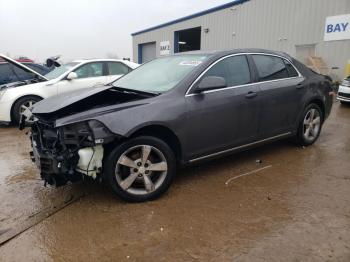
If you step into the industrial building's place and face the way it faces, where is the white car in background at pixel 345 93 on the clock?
The white car in background is roughly at 10 o'clock from the industrial building.

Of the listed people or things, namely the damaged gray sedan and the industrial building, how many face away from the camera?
0

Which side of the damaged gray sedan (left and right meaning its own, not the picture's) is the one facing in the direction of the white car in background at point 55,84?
right

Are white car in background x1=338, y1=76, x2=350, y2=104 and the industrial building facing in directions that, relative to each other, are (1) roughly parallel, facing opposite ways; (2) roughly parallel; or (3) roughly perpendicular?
roughly parallel

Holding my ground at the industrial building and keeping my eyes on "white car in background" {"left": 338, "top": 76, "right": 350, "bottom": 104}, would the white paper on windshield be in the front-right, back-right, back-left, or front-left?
front-right

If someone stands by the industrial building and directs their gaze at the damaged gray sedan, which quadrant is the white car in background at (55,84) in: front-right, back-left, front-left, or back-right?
front-right

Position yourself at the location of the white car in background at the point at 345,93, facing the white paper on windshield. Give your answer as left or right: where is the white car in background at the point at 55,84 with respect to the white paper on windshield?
right

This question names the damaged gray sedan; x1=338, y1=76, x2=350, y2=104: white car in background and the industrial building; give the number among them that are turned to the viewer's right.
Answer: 0

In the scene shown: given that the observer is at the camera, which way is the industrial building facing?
facing the viewer and to the left of the viewer

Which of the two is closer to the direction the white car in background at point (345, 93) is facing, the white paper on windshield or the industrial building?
the white paper on windshield

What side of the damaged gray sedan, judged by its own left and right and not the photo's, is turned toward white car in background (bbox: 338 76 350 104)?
back
